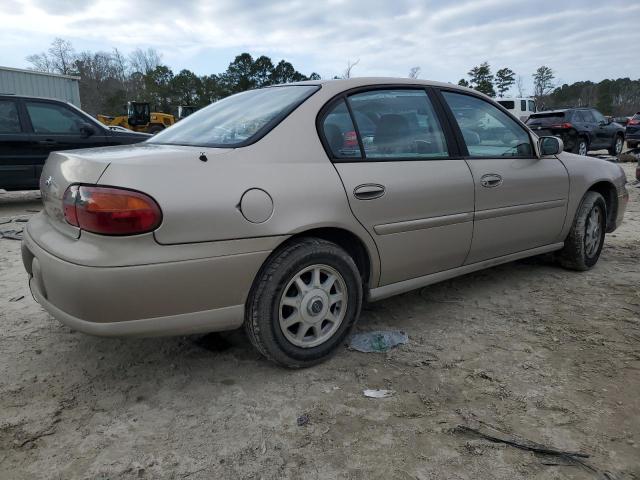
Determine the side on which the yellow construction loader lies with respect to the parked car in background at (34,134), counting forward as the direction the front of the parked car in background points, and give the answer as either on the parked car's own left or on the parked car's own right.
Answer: on the parked car's own left

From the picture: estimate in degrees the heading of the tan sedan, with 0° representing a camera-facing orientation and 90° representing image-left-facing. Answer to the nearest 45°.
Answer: approximately 225°

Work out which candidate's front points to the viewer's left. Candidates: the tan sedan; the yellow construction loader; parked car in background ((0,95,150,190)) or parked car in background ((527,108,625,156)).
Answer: the yellow construction loader

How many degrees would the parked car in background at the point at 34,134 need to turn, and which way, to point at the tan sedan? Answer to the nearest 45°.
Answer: approximately 90° to its right

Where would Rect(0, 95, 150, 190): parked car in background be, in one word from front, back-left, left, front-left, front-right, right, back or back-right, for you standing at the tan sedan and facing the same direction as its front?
left

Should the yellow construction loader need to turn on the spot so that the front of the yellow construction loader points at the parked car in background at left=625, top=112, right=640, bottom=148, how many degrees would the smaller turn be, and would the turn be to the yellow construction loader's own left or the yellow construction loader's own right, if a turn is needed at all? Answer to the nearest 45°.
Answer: approximately 135° to the yellow construction loader's own left

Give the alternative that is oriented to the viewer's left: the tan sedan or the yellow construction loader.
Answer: the yellow construction loader

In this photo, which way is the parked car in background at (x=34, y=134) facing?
to the viewer's right

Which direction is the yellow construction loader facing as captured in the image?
to the viewer's left

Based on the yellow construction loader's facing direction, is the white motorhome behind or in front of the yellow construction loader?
behind

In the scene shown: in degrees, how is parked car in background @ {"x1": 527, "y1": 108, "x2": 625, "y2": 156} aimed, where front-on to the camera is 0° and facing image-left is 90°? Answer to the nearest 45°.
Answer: approximately 225°

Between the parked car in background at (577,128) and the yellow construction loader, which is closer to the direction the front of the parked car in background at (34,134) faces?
the parked car in background
